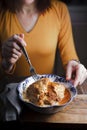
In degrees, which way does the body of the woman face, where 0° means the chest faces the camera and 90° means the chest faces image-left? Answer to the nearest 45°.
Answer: approximately 0°

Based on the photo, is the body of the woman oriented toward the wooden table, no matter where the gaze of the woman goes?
yes
